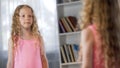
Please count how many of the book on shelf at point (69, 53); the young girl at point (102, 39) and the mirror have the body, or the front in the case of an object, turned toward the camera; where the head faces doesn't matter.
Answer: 2

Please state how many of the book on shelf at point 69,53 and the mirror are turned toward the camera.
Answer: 2

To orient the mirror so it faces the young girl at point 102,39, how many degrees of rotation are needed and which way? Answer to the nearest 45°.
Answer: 0° — it already faces them

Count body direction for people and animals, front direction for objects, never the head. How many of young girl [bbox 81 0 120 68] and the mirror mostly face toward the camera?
1

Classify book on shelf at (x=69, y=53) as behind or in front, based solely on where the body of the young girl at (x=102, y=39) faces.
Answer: in front

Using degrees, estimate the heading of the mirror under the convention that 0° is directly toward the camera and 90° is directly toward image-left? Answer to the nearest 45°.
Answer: approximately 0°

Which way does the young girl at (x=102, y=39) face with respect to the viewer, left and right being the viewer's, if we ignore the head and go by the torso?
facing away from the viewer and to the left of the viewer

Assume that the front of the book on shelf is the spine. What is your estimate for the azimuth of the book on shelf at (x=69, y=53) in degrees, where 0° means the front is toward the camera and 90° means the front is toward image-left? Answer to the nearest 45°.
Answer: approximately 0°

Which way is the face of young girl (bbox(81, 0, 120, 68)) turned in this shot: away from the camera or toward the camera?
away from the camera
